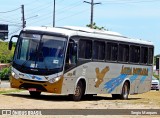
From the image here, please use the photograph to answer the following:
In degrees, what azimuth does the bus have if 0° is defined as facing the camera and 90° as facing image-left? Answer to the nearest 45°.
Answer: approximately 45°
